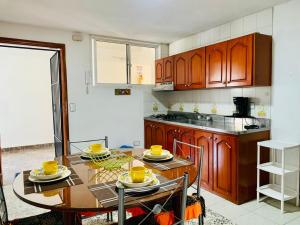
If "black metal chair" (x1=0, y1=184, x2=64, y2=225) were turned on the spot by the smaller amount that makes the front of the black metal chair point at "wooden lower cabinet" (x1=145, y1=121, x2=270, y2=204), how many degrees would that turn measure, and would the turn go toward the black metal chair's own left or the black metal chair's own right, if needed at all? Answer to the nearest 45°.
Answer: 0° — it already faces it

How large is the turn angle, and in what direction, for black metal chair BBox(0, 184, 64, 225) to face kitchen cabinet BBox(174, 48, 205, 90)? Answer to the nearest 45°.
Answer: approximately 45° to its left

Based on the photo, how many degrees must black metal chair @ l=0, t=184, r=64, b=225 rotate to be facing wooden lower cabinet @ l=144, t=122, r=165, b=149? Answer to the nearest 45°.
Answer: approximately 45° to its left

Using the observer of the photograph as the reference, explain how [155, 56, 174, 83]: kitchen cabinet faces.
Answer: facing the viewer and to the left of the viewer

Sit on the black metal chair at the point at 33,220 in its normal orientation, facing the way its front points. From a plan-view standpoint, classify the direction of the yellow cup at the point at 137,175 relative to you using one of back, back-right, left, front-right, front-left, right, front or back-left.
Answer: front-right

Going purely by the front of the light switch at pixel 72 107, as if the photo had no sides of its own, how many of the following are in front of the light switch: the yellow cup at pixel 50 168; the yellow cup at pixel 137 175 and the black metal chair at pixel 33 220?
3

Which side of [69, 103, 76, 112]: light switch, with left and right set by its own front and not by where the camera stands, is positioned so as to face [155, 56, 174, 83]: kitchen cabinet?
left

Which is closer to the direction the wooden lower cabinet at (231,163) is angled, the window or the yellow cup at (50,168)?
the yellow cup

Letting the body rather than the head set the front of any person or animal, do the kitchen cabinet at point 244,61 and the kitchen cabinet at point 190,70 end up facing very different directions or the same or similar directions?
same or similar directions

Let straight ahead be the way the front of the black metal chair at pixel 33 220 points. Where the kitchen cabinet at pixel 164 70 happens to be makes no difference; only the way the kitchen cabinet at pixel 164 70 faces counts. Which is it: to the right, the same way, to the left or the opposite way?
the opposite way

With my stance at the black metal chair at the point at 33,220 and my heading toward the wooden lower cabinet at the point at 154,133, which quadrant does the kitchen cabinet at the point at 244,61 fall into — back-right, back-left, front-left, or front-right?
front-right

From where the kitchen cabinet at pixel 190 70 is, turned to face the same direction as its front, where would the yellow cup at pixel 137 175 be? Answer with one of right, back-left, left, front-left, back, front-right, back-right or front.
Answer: front-left

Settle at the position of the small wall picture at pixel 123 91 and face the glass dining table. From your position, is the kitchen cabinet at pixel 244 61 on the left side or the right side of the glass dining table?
left

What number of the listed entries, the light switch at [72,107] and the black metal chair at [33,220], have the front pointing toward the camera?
1

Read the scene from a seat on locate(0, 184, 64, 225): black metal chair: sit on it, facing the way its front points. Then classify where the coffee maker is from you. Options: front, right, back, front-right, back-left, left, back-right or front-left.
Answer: front

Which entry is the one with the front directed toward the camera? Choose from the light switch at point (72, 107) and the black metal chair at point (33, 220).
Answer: the light switch
